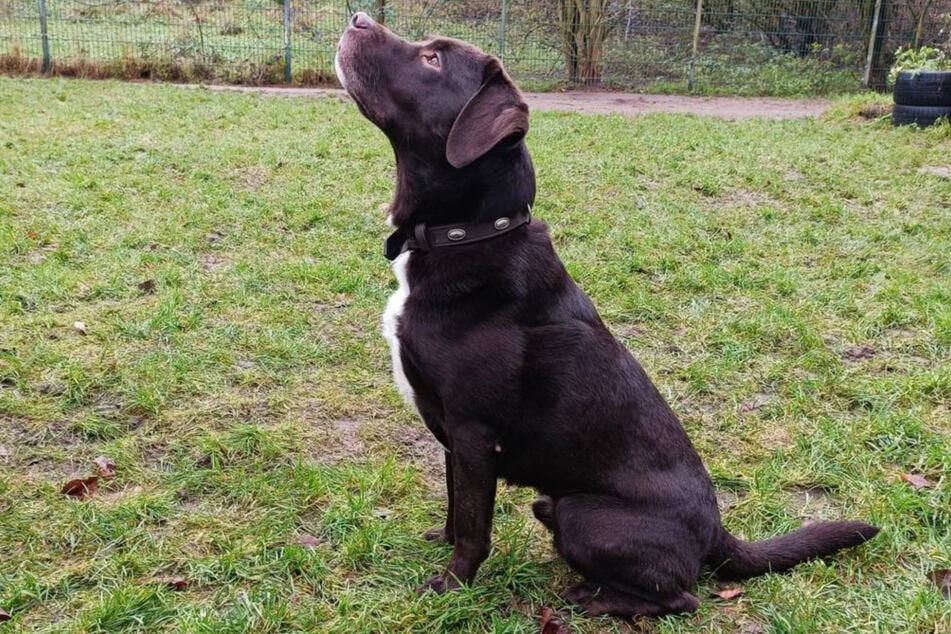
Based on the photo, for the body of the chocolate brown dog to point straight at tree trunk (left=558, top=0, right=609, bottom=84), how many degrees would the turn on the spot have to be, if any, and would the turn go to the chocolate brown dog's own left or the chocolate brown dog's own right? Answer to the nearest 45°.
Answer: approximately 90° to the chocolate brown dog's own right

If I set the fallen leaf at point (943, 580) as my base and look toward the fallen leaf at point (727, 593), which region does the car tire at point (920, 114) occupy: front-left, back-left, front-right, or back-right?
back-right

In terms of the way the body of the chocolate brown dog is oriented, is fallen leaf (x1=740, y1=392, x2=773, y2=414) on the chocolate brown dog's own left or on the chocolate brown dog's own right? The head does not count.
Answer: on the chocolate brown dog's own right

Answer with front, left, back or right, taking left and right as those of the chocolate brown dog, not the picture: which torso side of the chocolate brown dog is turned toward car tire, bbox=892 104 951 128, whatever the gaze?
right

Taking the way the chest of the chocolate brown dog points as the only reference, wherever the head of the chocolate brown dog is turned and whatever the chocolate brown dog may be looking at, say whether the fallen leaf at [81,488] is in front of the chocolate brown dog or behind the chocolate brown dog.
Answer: in front

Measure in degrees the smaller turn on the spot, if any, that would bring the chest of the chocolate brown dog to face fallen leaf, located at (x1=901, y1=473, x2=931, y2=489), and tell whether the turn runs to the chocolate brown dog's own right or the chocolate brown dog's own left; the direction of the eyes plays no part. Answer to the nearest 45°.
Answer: approximately 135° to the chocolate brown dog's own right

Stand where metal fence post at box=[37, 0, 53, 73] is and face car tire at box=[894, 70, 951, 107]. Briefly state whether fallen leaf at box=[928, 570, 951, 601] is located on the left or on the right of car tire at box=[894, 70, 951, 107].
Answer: right

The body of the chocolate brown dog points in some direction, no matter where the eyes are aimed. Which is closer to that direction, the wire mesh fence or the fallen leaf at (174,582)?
the fallen leaf

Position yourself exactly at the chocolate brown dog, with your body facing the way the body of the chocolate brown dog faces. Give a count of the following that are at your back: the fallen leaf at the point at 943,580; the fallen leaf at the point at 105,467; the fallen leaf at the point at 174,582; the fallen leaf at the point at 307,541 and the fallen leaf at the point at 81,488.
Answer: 1

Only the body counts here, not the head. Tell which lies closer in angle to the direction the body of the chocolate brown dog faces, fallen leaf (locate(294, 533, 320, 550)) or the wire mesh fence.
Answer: the fallen leaf

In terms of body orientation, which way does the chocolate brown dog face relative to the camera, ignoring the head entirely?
to the viewer's left

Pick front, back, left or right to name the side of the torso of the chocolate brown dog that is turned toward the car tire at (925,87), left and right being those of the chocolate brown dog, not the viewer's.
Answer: right
